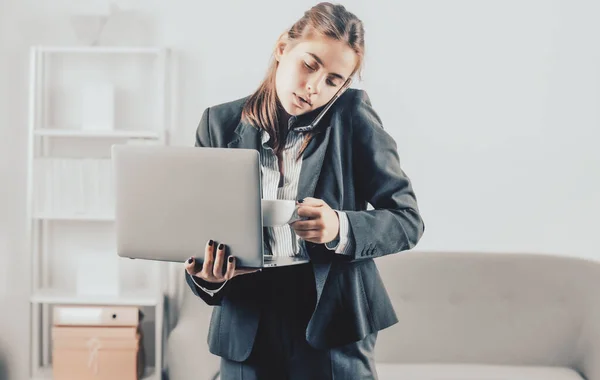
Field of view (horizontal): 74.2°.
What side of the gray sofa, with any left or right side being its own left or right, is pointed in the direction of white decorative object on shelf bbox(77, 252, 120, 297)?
right

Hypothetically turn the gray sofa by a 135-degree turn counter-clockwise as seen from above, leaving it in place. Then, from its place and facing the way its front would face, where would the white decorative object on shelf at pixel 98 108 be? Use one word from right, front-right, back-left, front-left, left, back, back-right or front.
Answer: back-left

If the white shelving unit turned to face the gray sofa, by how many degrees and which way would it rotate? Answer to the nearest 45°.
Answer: approximately 45° to its left

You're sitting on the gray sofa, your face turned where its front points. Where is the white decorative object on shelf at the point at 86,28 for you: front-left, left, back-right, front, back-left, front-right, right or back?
right

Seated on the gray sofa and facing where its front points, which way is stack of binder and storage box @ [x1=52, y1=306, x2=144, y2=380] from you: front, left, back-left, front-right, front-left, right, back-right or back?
right

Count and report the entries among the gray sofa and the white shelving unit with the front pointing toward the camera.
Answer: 2

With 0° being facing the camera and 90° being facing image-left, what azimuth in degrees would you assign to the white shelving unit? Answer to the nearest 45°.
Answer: approximately 0°

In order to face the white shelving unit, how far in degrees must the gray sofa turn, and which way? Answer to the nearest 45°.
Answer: approximately 90° to its right

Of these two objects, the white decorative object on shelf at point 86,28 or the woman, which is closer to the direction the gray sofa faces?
the woman

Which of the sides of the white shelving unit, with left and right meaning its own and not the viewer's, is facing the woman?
front
